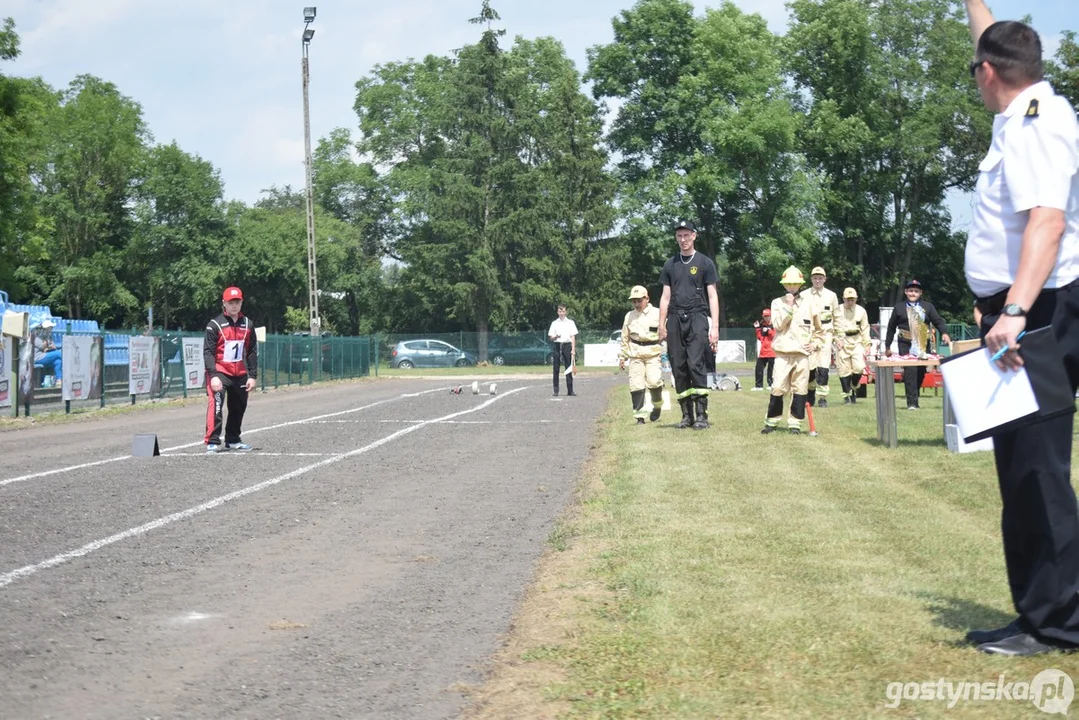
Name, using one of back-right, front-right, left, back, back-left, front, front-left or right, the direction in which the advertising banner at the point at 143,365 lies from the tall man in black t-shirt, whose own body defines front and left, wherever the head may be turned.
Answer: back-right

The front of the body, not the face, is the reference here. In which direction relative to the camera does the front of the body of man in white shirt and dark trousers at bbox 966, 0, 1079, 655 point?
to the viewer's left

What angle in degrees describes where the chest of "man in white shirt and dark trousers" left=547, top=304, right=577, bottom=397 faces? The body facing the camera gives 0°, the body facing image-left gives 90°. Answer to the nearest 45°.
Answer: approximately 0°

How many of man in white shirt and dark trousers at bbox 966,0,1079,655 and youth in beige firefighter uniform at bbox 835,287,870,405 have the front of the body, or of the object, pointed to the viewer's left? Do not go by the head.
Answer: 1

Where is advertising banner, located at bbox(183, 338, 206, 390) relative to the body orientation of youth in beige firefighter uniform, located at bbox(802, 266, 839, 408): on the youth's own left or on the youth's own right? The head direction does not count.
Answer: on the youth's own right

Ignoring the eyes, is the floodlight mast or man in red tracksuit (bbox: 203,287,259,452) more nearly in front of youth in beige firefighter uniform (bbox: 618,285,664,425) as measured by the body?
the man in red tracksuit

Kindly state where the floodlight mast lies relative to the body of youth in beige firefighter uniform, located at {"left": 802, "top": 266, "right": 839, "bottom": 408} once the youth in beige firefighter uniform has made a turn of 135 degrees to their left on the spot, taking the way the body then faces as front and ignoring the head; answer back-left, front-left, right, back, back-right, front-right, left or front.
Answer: left

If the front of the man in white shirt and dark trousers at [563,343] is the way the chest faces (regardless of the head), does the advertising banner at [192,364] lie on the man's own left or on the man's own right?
on the man's own right

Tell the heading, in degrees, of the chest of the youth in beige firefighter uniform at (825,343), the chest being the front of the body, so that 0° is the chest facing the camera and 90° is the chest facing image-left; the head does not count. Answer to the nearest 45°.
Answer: approximately 0°

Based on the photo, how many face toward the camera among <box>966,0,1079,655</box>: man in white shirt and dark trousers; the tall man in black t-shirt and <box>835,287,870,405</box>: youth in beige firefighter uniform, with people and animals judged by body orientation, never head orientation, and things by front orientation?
2
